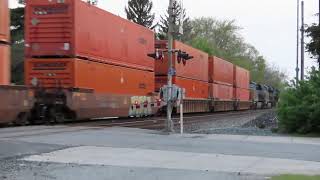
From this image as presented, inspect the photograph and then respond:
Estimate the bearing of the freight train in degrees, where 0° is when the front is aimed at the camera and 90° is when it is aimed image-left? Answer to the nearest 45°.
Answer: approximately 225°

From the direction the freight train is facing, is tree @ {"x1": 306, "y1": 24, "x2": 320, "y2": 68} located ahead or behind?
ahead

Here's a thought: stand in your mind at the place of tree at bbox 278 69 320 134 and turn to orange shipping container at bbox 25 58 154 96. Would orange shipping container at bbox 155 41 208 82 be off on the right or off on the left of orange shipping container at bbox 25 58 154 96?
right

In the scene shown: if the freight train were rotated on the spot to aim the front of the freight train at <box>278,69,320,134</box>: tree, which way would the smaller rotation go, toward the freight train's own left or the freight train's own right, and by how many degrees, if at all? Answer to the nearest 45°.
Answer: approximately 45° to the freight train's own right
